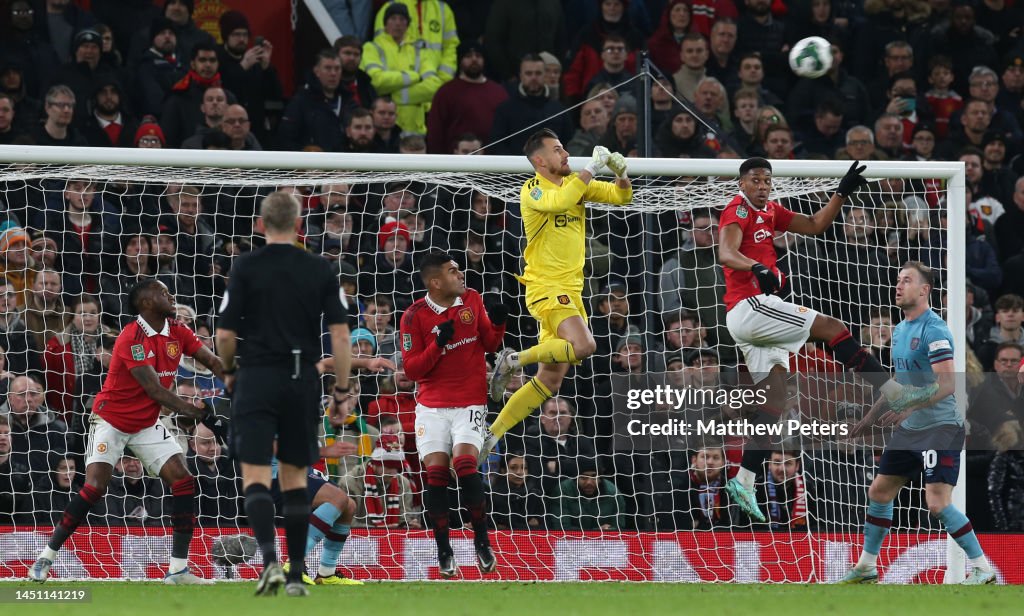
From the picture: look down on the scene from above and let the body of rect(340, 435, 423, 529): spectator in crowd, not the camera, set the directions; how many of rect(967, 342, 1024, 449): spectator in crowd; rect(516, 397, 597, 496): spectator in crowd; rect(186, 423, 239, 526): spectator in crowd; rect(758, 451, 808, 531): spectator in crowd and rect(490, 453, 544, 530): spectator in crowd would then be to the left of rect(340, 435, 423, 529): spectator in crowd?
4

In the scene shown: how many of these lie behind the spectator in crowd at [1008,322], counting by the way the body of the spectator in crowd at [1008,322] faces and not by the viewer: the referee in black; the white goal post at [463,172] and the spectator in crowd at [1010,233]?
1

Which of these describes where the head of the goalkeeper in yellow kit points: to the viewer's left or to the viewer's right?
to the viewer's right

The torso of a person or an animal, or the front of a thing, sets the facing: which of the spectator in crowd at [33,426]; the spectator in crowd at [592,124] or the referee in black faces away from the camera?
the referee in black

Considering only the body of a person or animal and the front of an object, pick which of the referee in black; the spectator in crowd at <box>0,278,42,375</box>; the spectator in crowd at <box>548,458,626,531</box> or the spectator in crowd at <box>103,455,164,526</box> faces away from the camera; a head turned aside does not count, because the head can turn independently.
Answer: the referee in black

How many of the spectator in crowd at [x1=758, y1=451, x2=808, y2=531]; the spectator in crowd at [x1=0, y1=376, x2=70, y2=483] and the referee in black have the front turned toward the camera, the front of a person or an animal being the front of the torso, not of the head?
2

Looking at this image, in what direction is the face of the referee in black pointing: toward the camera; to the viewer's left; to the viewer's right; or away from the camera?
away from the camera

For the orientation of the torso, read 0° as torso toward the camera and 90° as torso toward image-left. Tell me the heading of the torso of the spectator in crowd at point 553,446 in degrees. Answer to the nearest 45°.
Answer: approximately 0°

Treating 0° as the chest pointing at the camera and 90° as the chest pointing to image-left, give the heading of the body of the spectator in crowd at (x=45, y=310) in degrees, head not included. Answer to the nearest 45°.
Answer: approximately 0°
